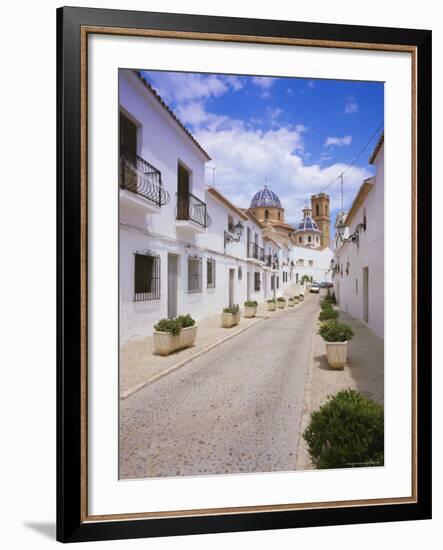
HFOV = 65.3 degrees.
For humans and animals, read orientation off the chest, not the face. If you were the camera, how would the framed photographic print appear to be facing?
facing the viewer and to the right of the viewer
